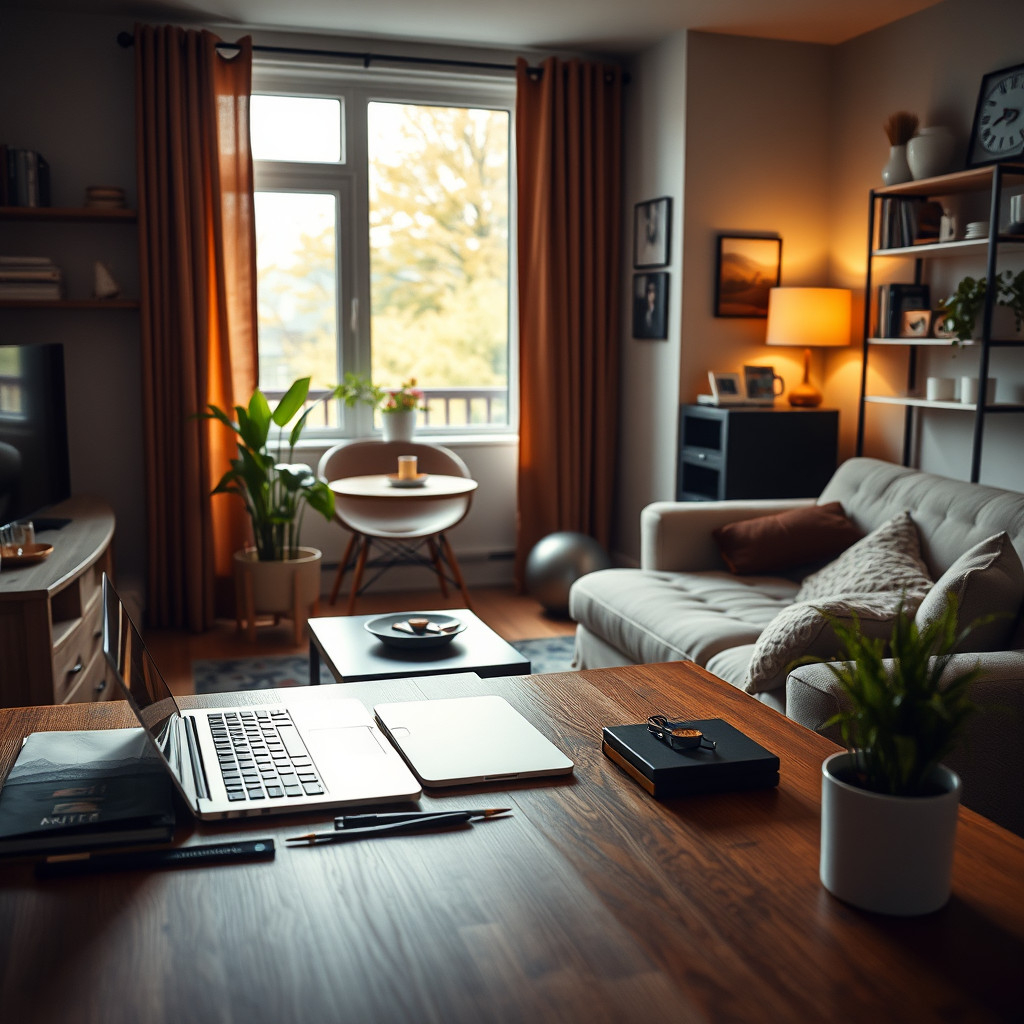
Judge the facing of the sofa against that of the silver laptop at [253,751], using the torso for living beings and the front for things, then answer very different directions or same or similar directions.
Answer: very different directions

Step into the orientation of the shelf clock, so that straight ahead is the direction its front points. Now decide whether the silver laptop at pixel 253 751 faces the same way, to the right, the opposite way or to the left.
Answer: the opposite way

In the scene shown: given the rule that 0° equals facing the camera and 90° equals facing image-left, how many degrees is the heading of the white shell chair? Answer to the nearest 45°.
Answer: approximately 0°

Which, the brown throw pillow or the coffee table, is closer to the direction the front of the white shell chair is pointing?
the coffee table

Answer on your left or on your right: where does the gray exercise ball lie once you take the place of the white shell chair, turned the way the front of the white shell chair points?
on your left

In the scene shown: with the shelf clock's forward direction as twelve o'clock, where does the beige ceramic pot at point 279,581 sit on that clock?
The beige ceramic pot is roughly at 1 o'clock from the shelf clock.

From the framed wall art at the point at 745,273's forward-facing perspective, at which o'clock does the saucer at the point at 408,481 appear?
The saucer is roughly at 2 o'clock from the framed wall art.

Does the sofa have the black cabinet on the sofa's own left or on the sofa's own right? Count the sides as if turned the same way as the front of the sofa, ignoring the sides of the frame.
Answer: on the sofa's own right

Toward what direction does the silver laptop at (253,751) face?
to the viewer's right
